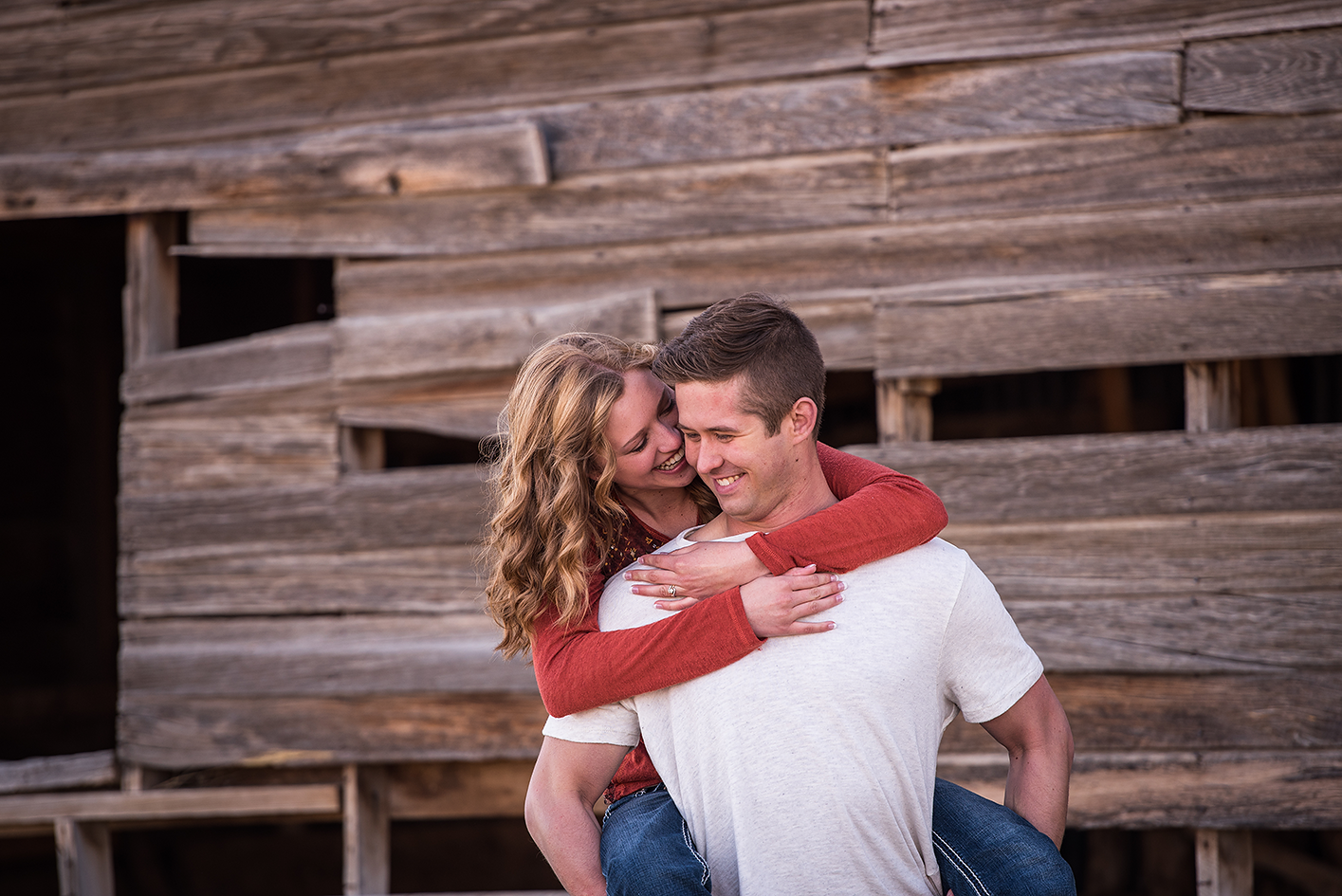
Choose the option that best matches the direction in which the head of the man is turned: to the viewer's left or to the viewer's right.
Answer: to the viewer's left

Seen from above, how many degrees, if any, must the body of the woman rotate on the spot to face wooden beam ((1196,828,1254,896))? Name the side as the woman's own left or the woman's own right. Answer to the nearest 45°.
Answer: approximately 135° to the woman's own left

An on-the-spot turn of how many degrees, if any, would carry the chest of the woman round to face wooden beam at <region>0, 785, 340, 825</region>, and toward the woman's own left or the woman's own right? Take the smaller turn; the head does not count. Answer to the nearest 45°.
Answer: approximately 135° to the woman's own right

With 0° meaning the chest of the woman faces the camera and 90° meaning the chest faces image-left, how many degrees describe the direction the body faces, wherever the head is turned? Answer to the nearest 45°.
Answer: approximately 0°
